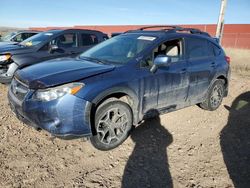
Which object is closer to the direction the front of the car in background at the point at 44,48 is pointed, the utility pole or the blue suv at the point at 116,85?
the blue suv

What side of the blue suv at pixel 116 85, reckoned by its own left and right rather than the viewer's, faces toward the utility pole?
back

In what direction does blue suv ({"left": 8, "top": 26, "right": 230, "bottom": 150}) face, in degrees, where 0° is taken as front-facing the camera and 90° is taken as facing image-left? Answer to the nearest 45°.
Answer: approximately 45°

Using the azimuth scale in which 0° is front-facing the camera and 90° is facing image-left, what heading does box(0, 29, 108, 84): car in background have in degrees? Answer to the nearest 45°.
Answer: approximately 45°

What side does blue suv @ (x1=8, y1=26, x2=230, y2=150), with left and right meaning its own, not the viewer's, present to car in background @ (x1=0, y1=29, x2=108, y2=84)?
right

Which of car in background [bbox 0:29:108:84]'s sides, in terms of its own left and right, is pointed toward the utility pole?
back

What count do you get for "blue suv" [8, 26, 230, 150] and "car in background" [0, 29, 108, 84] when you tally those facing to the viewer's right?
0
